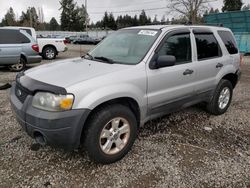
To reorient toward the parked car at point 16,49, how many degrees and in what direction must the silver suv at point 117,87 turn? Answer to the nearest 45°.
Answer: approximately 90° to its right

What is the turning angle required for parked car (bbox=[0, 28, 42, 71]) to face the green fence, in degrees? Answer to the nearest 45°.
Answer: approximately 180°

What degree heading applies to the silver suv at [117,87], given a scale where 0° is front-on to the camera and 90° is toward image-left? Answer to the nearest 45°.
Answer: approximately 45°

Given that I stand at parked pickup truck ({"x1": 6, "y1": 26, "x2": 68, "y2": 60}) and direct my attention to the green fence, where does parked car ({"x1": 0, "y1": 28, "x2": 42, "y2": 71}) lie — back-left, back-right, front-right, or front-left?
back-right

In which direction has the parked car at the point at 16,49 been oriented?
to the viewer's left
